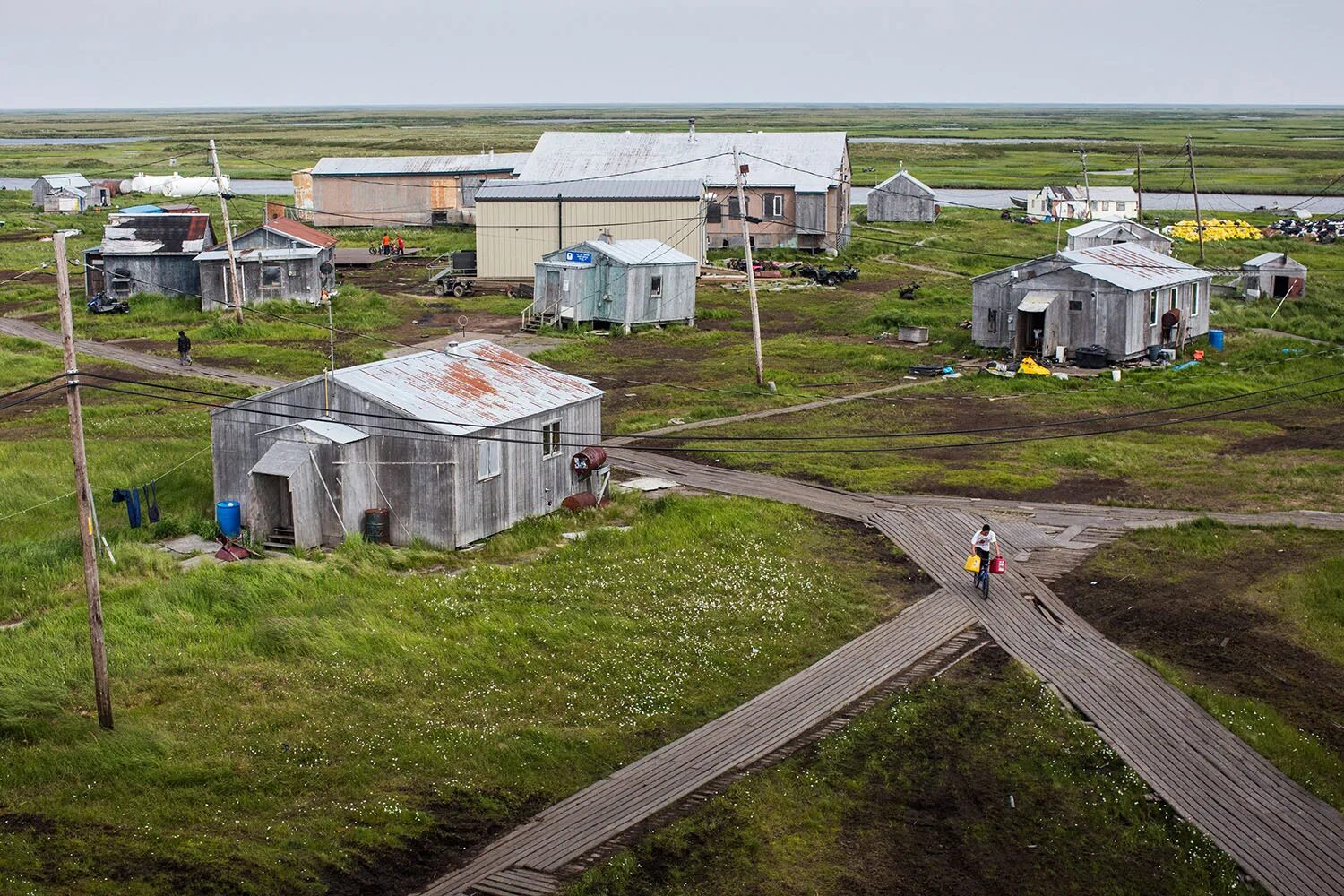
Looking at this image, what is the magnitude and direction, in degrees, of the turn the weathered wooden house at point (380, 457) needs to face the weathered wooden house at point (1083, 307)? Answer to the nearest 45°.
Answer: approximately 180°

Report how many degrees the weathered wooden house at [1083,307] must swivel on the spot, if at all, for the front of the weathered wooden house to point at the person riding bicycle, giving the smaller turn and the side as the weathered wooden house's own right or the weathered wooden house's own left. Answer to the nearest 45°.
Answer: approximately 45° to the weathered wooden house's own left

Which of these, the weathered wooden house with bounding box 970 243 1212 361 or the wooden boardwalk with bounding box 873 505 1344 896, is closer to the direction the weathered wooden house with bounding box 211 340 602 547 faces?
the wooden boardwalk

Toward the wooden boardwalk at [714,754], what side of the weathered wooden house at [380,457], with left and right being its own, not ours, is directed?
left

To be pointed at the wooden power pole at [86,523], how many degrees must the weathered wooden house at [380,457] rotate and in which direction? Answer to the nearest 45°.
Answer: approximately 45° to its left

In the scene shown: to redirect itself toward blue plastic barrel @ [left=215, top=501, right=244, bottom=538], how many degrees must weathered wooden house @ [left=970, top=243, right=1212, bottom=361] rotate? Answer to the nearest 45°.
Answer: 0° — it already faces it

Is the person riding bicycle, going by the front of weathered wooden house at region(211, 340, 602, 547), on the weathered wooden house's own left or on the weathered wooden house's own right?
on the weathered wooden house's own left

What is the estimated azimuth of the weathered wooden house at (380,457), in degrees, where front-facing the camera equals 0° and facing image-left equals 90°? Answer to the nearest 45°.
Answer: approximately 45°

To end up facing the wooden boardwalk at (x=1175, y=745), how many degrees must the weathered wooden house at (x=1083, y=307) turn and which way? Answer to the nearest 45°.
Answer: approximately 45° to its left
